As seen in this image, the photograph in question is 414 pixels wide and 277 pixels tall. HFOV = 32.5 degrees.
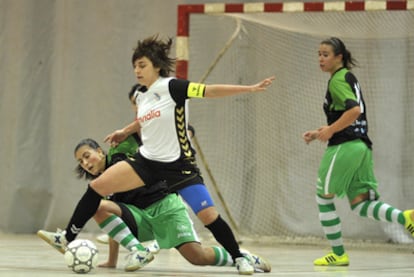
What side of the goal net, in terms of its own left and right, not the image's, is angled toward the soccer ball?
front

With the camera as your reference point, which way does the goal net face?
facing the viewer

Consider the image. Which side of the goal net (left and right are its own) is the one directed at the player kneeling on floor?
front

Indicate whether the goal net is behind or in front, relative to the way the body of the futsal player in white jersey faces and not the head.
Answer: behind

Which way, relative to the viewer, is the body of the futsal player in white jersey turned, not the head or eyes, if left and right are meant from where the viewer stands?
facing the viewer and to the left of the viewer

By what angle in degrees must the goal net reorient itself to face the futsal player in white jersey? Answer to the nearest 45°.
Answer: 0° — it already faces them

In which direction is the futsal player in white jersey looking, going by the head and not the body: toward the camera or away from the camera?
toward the camera

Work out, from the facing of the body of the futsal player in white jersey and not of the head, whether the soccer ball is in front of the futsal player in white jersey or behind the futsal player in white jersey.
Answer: in front

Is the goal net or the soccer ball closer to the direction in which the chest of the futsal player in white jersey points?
the soccer ball
